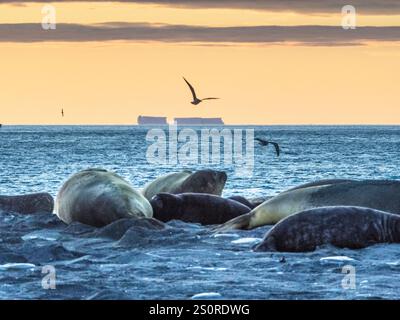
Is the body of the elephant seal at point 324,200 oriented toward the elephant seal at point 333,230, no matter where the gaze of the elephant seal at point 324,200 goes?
no

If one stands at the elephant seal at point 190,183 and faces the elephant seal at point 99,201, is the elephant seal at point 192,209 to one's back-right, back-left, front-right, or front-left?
front-left

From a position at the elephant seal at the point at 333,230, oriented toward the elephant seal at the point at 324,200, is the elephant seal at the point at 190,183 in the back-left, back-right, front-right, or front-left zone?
front-left

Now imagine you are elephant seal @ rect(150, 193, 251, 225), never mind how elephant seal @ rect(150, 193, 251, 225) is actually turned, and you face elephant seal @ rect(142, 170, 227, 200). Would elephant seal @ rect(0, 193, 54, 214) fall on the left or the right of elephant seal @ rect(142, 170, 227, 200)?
left

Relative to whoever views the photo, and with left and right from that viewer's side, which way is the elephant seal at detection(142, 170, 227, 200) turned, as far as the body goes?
facing to the right of the viewer
